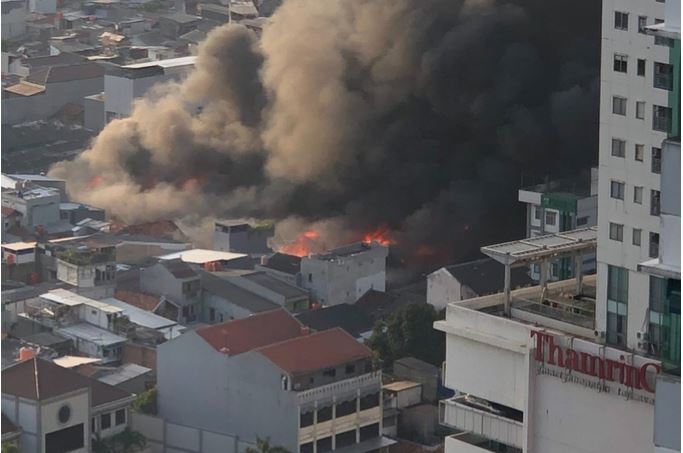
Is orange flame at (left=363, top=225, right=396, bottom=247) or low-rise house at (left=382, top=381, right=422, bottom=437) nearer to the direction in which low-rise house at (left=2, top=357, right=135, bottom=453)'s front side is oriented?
the low-rise house

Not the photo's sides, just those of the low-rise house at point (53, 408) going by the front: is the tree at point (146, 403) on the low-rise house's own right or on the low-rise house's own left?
on the low-rise house's own left

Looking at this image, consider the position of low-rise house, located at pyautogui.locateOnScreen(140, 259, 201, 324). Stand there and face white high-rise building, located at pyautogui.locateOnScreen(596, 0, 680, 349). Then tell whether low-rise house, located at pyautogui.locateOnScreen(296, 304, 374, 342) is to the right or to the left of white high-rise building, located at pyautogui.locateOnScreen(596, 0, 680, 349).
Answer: left

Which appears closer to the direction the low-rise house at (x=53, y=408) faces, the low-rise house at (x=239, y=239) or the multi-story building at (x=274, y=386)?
the multi-story building

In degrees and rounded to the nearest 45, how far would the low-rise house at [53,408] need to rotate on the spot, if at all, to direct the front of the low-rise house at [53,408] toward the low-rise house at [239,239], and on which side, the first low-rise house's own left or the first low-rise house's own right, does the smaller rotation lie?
approximately 135° to the first low-rise house's own left

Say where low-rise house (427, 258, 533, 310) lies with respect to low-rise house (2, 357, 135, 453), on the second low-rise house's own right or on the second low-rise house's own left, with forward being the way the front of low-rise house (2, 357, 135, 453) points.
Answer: on the second low-rise house's own left

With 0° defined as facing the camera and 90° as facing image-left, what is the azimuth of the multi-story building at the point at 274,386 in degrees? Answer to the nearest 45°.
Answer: approximately 315°

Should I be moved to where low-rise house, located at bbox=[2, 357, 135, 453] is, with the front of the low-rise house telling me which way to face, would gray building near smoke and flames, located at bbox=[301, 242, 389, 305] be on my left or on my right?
on my left

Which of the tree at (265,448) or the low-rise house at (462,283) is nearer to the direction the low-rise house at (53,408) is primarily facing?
the tree

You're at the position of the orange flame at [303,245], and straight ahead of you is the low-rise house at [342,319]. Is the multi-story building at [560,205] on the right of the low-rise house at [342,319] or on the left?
left
